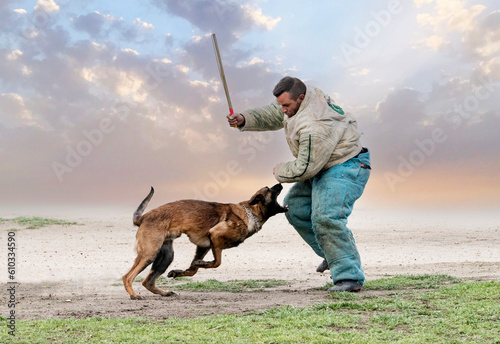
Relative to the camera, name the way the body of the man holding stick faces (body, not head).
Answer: to the viewer's left

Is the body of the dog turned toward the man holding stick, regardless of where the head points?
yes

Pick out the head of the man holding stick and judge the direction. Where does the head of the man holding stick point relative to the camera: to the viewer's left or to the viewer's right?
to the viewer's left

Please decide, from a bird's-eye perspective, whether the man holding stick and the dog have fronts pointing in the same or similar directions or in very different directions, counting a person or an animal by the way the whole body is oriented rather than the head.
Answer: very different directions

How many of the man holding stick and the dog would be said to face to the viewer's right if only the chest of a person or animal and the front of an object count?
1

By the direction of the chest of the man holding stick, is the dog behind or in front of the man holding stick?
in front

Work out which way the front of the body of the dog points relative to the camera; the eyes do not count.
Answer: to the viewer's right

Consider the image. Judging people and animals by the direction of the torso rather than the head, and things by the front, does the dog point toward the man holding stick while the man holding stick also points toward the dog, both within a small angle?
yes
